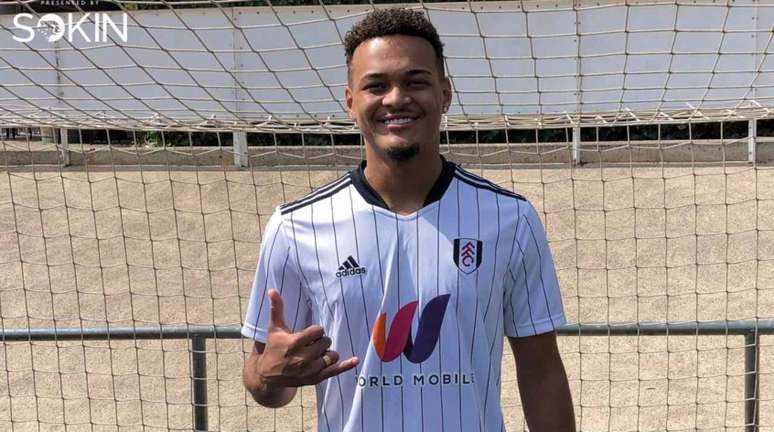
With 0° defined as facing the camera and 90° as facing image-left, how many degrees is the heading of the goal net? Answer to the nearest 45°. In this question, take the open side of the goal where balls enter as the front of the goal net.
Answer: approximately 0°

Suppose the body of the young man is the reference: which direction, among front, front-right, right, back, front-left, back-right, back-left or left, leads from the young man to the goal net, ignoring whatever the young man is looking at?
back

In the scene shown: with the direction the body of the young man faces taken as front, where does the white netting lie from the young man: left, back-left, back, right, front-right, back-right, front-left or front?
back

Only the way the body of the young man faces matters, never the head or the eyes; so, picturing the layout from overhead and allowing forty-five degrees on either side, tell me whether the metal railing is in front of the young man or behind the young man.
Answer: behind

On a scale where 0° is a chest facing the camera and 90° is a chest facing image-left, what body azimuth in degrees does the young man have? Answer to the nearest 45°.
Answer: approximately 0°

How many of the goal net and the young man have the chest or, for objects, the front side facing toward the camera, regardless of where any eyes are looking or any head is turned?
2

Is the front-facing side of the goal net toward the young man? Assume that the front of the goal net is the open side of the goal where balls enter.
yes
